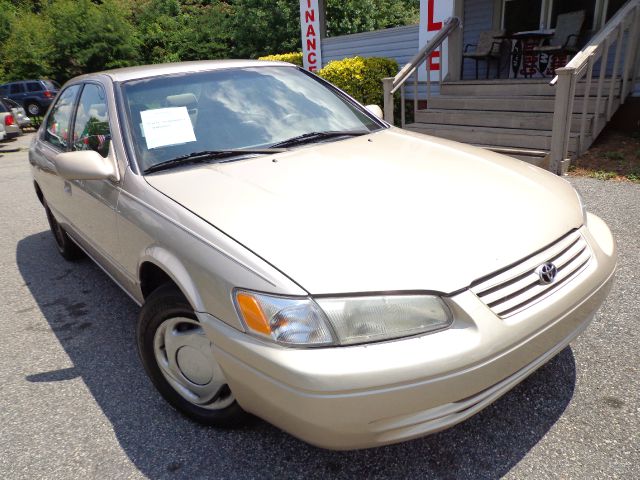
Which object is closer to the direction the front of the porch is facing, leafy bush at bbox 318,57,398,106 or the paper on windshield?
the paper on windshield

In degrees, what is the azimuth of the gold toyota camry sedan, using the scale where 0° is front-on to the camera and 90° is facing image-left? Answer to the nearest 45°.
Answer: approximately 315°

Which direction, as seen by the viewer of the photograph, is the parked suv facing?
facing away from the viewer and to the left of the viewer

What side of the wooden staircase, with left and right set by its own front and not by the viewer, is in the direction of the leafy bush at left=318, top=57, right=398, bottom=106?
right

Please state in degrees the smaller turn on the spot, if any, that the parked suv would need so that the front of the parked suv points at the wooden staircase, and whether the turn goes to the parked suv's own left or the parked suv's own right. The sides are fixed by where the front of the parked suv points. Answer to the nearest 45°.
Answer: approximately 135° to the parked suv's own left

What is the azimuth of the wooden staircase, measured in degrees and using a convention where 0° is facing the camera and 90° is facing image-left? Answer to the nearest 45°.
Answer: approximately 45°
